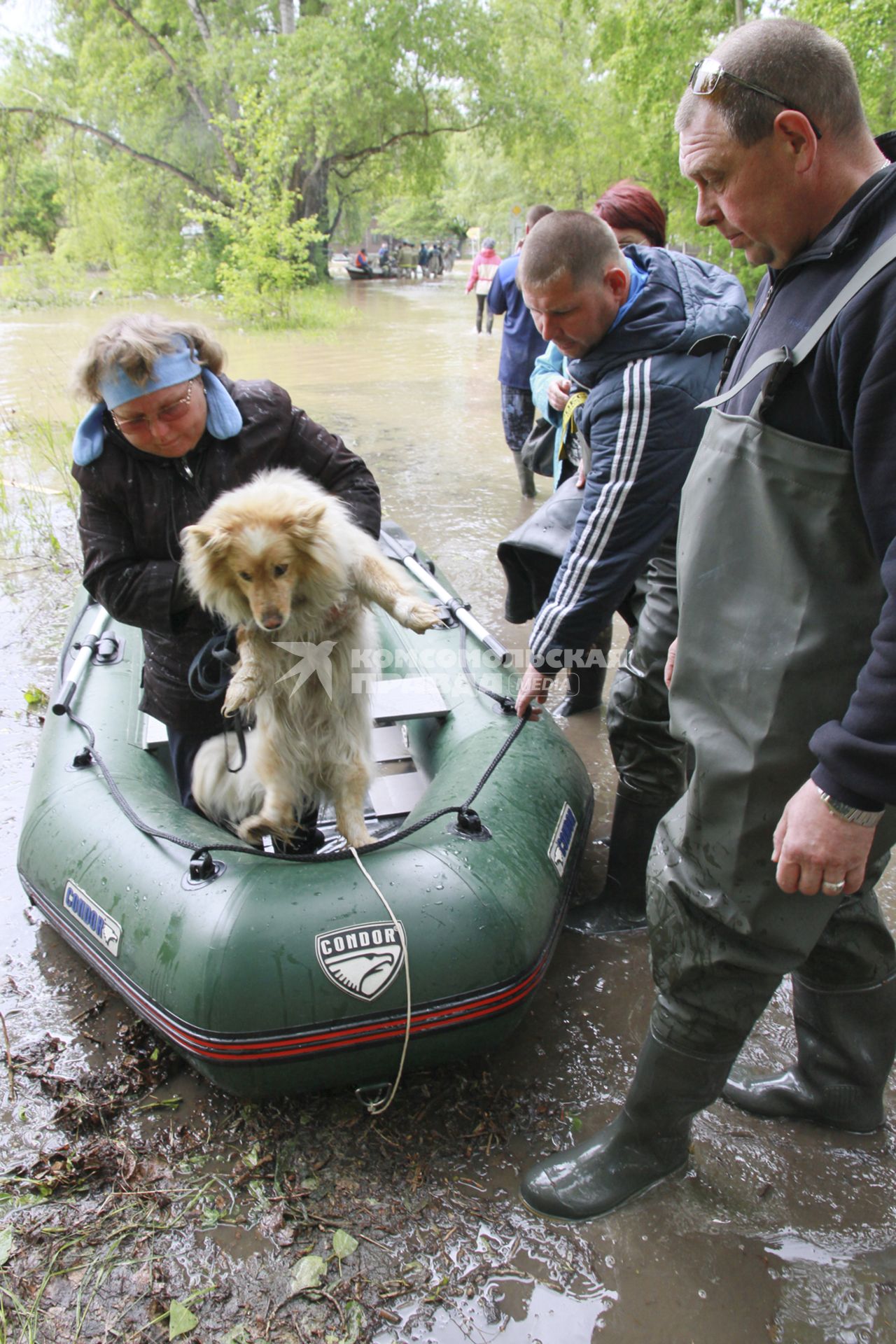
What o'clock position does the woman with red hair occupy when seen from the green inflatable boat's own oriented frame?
The woman with red hair is roughly at 7 o'clock from the green inflatable boat.

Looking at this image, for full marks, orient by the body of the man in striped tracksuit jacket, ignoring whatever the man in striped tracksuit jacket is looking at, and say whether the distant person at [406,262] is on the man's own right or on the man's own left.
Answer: on the man's own right

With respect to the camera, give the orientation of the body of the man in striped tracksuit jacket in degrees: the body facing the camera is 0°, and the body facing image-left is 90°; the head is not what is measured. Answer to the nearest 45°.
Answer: approximately 90°

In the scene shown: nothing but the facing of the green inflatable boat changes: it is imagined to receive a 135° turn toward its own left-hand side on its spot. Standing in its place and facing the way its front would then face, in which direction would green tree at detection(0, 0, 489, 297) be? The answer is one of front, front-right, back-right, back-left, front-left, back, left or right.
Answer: front-left

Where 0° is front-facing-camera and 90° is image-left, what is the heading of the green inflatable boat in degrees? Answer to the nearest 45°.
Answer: approximately 0°

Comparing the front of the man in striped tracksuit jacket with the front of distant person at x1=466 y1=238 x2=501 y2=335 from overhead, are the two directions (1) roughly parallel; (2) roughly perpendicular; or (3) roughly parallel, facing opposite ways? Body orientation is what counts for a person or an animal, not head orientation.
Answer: roughly perpendicular

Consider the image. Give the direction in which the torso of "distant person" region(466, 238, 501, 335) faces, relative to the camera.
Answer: away from the camera

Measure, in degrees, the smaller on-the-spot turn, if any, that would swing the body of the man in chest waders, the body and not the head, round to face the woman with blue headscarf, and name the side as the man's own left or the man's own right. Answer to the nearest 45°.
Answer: approximately 45° to the man's own right

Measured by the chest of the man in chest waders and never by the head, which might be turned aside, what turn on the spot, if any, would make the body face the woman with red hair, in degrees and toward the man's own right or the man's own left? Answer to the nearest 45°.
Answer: approximately 90° to the man's own right

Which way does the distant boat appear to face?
to the viewer's left
